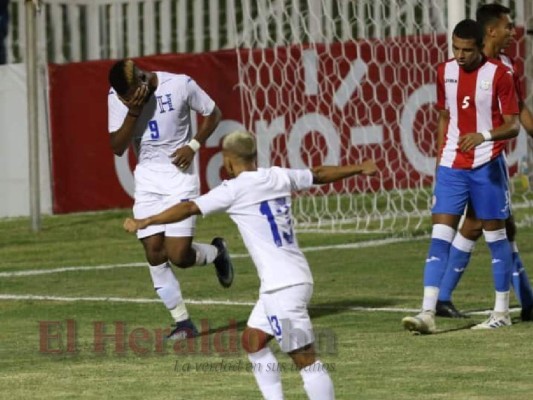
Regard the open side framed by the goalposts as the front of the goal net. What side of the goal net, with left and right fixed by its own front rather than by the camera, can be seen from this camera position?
front

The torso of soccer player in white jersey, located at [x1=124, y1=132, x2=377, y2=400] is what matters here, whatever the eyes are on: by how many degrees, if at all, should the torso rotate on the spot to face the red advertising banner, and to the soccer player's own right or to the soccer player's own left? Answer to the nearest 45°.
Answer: approximately 45° to the soccer player's own right

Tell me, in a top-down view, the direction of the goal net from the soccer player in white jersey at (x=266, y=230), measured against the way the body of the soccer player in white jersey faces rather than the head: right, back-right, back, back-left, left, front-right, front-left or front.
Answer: front-right

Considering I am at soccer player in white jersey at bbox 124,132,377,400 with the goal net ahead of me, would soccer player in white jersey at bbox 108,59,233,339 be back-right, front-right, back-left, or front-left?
front-left

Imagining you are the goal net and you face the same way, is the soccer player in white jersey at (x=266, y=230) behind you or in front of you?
in front

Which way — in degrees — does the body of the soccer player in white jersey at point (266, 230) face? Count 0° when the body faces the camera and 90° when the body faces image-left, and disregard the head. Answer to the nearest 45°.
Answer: approximately 135°

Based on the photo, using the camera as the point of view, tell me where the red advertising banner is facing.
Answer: facing the viewer

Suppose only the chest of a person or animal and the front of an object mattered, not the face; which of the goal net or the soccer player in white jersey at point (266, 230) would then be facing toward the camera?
the goal net

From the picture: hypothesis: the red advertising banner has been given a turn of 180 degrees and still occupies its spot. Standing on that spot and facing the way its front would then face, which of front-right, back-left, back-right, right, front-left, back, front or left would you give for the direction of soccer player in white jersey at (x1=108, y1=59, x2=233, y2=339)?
back

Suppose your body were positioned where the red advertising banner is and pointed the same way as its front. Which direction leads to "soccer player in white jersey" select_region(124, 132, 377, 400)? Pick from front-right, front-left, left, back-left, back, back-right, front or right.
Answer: front

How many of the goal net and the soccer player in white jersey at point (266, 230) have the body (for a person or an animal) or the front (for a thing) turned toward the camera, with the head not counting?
1

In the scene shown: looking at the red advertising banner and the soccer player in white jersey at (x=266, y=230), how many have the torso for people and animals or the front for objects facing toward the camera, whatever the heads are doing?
1

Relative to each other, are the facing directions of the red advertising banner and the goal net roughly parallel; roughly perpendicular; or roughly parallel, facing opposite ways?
roughly parallel
